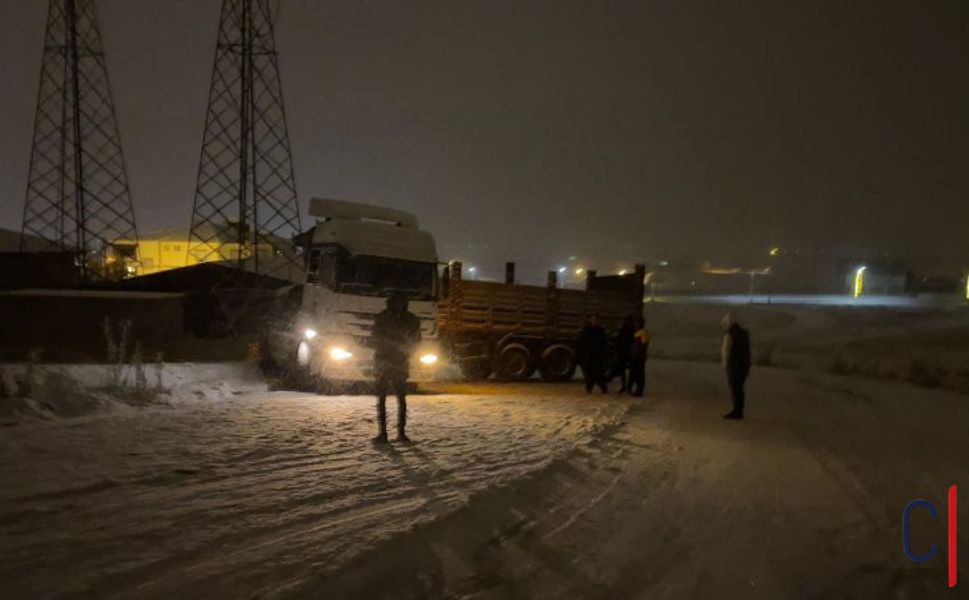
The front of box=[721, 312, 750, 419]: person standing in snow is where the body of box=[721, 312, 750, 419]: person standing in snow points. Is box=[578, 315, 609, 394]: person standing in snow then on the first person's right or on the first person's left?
on the first person's right

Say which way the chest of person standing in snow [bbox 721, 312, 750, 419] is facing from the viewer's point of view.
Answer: to the viewer's left

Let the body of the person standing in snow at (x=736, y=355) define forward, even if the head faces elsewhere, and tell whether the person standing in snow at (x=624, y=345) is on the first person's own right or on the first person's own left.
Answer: on the first person's own right

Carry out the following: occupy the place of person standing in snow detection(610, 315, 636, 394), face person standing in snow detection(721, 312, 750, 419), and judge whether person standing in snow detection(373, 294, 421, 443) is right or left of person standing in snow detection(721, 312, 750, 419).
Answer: right

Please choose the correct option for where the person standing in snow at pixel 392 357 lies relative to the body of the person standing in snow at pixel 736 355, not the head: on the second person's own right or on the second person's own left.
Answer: on the second person's own left

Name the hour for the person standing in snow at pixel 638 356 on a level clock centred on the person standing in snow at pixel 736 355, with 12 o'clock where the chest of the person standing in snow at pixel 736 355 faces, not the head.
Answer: the person standing in snow at pixel 638 356 is roughly at 2 o'clock from the person standing in snow at pixel 736 355.
